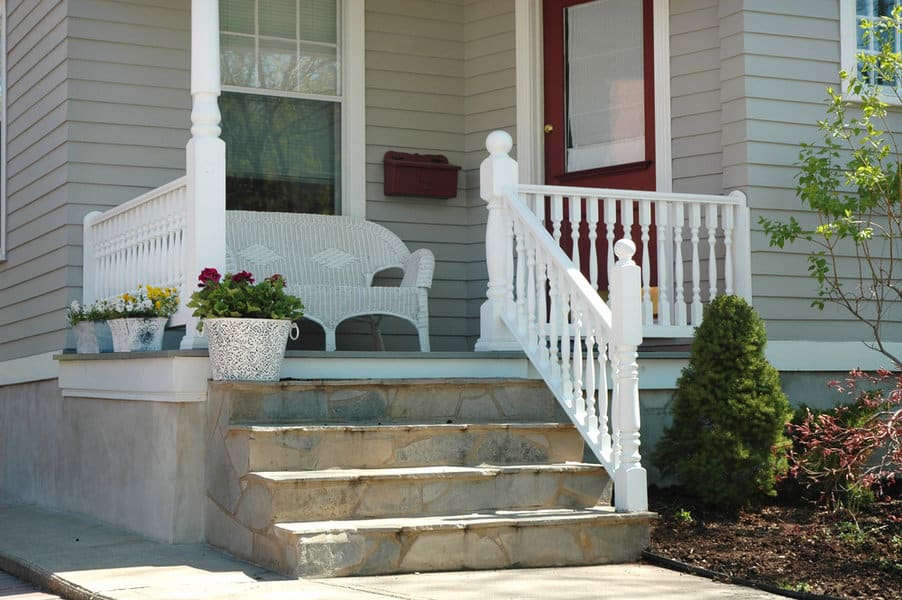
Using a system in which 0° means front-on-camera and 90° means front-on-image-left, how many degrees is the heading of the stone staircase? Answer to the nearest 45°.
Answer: approximately 0°

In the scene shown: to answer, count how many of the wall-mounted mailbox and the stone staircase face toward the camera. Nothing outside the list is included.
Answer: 2

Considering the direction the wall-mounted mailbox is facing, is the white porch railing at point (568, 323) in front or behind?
in front

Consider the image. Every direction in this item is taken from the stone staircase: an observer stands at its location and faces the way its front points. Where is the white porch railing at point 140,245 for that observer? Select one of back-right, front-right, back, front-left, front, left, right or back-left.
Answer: back-right

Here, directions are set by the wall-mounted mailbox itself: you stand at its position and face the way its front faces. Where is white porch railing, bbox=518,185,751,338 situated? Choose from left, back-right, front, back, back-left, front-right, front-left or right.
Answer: front-left

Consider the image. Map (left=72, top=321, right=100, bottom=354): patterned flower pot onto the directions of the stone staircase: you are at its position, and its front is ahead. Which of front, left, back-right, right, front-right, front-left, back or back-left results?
back-right

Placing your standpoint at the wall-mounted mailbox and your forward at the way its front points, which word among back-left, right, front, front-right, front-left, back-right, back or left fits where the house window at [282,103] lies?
right

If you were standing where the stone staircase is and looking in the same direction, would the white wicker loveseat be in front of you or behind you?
behind

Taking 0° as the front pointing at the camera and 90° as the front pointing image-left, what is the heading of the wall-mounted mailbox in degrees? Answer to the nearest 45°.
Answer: approximately 0°

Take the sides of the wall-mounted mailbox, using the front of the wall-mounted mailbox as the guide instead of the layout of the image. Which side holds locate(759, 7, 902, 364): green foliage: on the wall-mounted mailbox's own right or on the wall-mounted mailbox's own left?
on the wall-mounted mailbox's own left

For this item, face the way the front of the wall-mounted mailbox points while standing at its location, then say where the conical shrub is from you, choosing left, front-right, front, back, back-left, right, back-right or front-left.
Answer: front-left

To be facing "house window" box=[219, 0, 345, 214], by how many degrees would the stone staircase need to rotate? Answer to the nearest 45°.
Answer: approximately 180°
